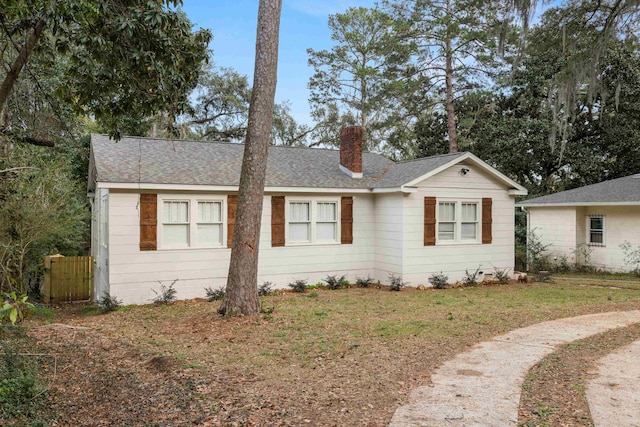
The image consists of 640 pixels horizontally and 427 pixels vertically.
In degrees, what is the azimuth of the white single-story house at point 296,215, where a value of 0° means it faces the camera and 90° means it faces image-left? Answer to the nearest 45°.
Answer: approximately 0°

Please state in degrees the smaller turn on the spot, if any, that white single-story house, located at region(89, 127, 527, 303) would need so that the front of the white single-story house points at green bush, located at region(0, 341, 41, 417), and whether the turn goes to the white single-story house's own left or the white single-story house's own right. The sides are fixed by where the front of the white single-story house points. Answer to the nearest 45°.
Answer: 0° — it already faces it

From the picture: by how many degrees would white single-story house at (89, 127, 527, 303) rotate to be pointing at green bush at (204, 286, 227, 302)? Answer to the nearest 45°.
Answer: approximately 45° to its right

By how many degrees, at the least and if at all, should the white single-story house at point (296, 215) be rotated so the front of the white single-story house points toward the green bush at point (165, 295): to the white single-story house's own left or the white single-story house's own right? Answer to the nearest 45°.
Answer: approximately 45° to the white single-story house's own right

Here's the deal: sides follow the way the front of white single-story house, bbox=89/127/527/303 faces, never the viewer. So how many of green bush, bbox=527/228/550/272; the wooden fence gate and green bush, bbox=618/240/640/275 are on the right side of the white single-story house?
1

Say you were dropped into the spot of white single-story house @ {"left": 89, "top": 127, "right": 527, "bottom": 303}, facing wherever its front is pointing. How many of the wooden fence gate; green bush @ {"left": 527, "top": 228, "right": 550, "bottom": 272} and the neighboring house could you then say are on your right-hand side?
1

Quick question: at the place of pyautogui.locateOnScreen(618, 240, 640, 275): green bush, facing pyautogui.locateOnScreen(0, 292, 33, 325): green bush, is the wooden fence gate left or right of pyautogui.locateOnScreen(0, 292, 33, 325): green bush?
right

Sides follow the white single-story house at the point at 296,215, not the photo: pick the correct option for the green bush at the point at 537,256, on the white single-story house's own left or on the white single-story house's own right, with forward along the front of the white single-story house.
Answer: on the white single-story house's own left

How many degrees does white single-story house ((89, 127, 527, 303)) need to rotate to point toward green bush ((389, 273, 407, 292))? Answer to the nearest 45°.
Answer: approximately 90° to its left

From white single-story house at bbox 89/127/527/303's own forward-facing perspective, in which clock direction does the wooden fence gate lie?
The wooden fence gate is roughly at 3 o'clock from the white single-story house.

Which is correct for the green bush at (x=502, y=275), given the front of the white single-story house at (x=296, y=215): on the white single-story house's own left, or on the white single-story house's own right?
on the white single-story house's own left

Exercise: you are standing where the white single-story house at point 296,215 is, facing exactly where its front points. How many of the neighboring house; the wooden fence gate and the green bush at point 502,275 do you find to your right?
1
